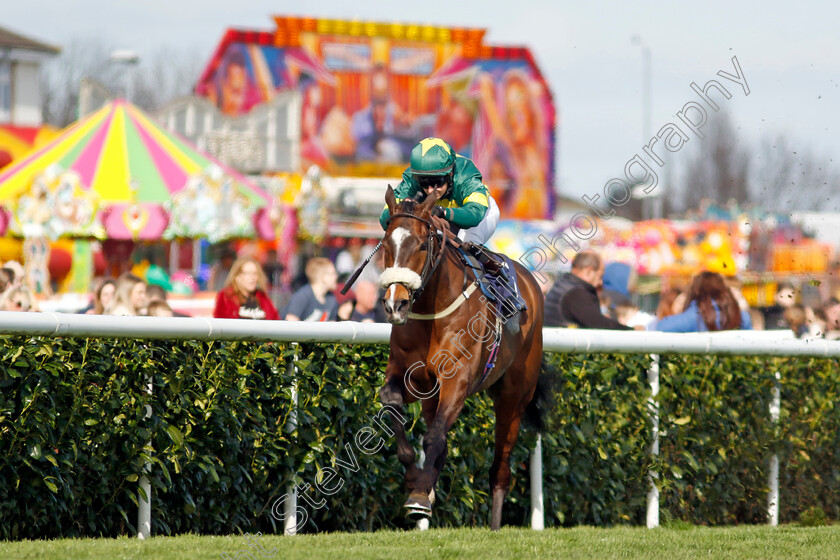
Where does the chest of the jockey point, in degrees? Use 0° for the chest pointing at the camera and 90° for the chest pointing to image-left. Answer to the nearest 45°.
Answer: approximately 45°

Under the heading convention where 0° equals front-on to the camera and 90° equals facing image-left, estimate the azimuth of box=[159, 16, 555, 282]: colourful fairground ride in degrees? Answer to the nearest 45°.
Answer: approximately 0°

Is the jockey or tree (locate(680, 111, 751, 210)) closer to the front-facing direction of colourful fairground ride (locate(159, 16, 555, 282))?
the jockey

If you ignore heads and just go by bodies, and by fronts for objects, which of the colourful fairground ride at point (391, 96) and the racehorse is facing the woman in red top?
the colourful fairground ride

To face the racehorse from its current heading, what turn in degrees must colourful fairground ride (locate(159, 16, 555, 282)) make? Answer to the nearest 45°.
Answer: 0° — it already faces it

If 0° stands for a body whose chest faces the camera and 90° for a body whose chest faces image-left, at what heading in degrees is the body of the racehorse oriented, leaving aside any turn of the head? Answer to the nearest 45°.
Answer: approximately 45°

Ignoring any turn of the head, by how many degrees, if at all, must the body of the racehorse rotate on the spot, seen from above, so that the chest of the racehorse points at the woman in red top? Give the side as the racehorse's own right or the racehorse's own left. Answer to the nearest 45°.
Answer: approximately 90° to the racehorse's own right

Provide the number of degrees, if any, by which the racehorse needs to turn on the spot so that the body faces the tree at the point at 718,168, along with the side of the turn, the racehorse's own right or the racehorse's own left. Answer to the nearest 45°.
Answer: approximately 135° to the racehorse's own right
